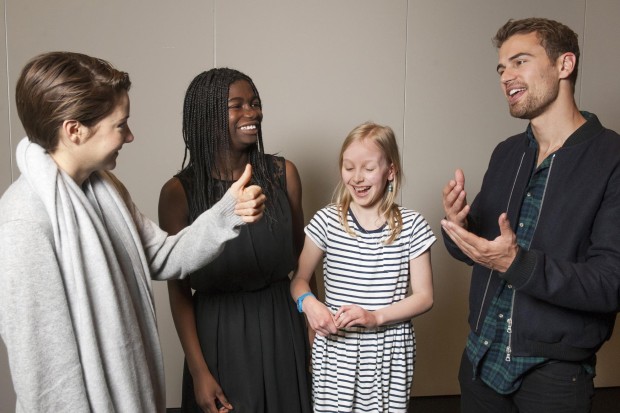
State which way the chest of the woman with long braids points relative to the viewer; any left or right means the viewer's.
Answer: facing the viewer and to the right of the viewer

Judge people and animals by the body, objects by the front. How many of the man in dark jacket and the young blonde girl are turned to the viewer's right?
0

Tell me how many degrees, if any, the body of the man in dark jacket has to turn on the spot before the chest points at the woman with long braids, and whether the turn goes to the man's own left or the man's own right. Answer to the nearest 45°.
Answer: approximately 45° to the man's own right

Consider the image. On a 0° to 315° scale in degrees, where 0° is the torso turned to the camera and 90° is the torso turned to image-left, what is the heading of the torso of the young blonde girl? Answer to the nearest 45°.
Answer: approximately 0°

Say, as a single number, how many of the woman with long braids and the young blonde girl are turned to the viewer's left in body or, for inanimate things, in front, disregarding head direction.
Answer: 0

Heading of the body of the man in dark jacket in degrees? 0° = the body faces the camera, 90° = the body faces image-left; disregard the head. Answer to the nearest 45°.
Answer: approximately 45°

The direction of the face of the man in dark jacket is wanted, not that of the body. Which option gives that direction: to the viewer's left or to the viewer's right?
to the viewer's left
